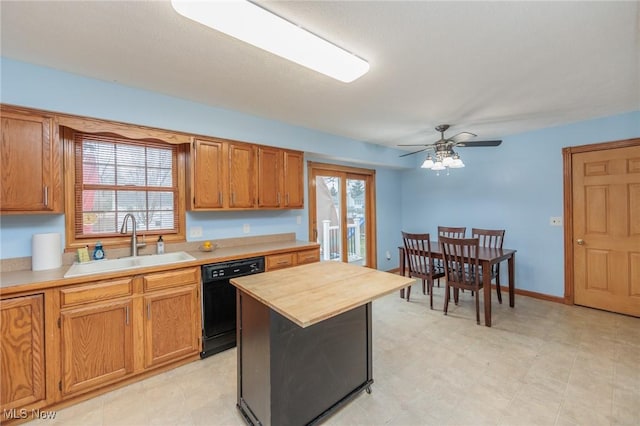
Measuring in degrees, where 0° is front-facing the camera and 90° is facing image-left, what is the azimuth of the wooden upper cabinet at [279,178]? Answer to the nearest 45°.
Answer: approximately 315°

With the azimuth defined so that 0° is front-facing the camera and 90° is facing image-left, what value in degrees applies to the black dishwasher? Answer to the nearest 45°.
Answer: approximately 315°

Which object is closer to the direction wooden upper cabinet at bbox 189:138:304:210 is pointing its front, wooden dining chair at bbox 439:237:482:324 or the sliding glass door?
the wooden dining chair

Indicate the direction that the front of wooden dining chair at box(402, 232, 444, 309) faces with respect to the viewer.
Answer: facing away from the viewer and to the right of the viewer

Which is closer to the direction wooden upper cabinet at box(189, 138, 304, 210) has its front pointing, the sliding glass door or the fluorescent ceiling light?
the fluorescent ceiling light

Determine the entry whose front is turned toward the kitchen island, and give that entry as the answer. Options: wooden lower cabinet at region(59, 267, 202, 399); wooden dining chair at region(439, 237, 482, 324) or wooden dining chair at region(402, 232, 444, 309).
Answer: the wooden lower cabinet

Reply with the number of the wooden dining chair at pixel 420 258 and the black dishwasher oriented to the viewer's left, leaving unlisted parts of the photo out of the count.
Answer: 0

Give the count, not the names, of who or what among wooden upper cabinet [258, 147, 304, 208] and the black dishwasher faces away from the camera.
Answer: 0

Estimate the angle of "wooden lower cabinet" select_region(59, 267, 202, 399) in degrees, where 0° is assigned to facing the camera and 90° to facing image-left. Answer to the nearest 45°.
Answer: approximately 315°

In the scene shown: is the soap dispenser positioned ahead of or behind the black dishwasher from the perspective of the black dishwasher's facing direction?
behind

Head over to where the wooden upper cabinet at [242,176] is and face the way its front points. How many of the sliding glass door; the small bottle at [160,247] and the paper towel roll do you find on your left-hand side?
1

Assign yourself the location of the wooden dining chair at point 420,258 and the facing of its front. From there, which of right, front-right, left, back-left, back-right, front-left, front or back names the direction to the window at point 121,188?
back

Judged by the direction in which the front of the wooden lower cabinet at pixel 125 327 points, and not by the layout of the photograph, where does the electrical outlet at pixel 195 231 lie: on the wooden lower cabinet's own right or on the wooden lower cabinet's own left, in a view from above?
on the wooden lower cabinet's own left

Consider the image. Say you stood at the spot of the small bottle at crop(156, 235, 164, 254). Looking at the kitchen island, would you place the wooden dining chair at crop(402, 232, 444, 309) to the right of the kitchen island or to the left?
left

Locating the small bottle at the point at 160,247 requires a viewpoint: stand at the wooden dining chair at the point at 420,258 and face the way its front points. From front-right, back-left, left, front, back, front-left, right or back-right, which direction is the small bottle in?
back

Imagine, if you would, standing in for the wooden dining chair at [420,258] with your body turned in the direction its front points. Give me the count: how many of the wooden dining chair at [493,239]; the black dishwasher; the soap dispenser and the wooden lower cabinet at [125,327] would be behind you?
3

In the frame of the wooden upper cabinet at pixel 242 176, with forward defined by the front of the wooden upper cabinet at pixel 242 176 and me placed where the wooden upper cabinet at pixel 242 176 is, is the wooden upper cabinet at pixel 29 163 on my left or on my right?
on my right
